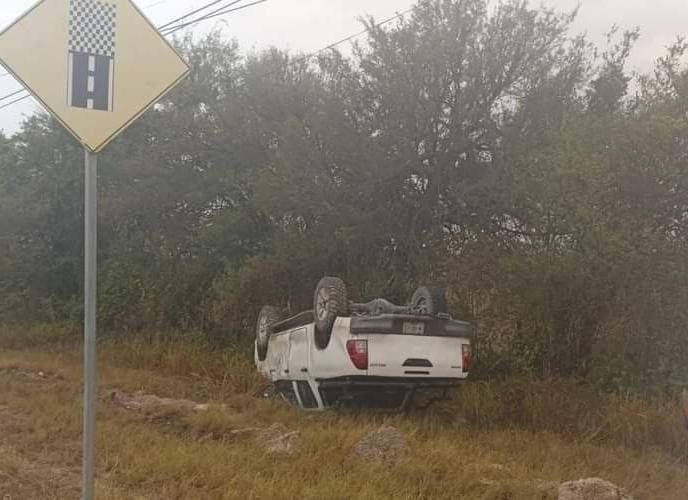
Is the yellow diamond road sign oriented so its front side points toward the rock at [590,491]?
no

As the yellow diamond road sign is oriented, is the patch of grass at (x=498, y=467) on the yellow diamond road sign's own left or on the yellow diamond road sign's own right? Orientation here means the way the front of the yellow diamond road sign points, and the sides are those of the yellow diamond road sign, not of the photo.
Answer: on the yellow diamond road sign's own left

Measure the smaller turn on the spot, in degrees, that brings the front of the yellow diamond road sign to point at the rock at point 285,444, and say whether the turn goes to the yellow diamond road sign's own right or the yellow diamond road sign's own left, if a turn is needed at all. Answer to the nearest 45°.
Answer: approximately 135° to the yellow diamond road sign's own left

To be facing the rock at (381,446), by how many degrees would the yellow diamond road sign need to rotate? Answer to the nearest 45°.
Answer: approximately 135° to its left

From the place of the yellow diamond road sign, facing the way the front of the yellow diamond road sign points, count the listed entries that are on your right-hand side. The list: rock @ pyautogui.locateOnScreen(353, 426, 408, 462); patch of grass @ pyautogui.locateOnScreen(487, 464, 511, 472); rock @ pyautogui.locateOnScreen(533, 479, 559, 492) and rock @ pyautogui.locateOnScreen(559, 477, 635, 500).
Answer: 0

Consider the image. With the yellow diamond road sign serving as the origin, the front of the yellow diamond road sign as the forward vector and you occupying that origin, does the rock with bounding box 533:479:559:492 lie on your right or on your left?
on your left

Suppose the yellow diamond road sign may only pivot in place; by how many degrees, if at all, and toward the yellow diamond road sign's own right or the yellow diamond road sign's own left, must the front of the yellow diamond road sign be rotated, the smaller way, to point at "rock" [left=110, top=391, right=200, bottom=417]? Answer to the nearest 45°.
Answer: approximately 180°

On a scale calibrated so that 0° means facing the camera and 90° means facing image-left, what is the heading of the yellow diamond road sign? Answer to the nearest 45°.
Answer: approximately 0°

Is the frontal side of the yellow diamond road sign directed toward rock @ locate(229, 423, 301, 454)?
no

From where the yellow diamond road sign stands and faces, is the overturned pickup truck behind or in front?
behind

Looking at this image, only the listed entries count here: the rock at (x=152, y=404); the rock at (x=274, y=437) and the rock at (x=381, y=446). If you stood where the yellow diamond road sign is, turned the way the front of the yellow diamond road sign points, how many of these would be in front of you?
0
